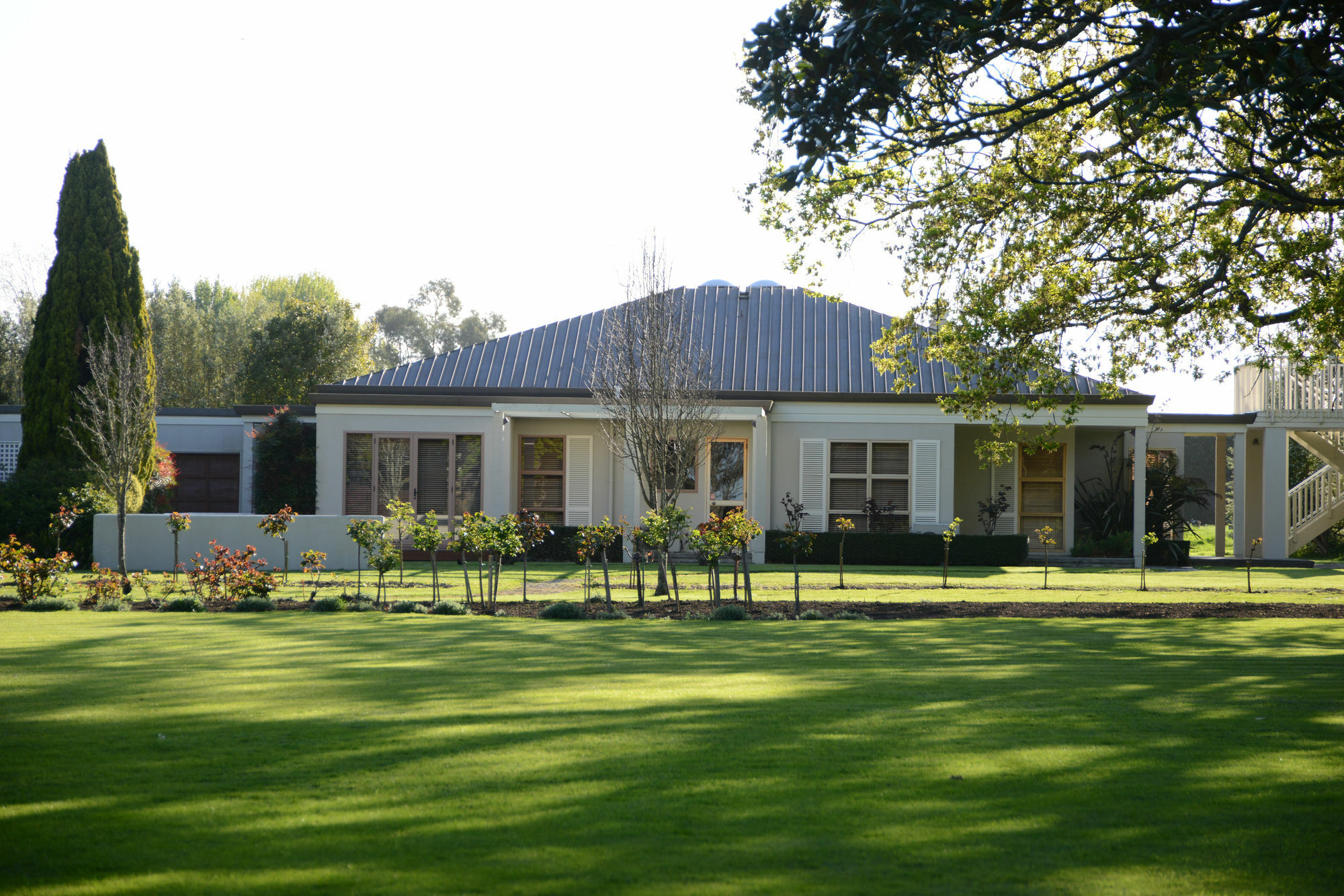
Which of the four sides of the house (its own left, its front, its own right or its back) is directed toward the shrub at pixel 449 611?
front

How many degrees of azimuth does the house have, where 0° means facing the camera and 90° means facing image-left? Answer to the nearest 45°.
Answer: approximately 0°

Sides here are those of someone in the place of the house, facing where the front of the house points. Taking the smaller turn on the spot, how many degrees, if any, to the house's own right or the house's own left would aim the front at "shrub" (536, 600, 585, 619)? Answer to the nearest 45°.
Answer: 0° — it already faces it

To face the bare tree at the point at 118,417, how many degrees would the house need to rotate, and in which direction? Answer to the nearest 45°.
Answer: approximately 45° to its right

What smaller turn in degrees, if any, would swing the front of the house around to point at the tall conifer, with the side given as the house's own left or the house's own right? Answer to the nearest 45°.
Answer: approximately 90° to the house's own right

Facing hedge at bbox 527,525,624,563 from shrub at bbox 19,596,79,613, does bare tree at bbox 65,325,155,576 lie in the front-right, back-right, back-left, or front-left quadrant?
front-left

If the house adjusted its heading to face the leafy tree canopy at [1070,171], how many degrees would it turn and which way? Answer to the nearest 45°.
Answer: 0° — it already faces it
